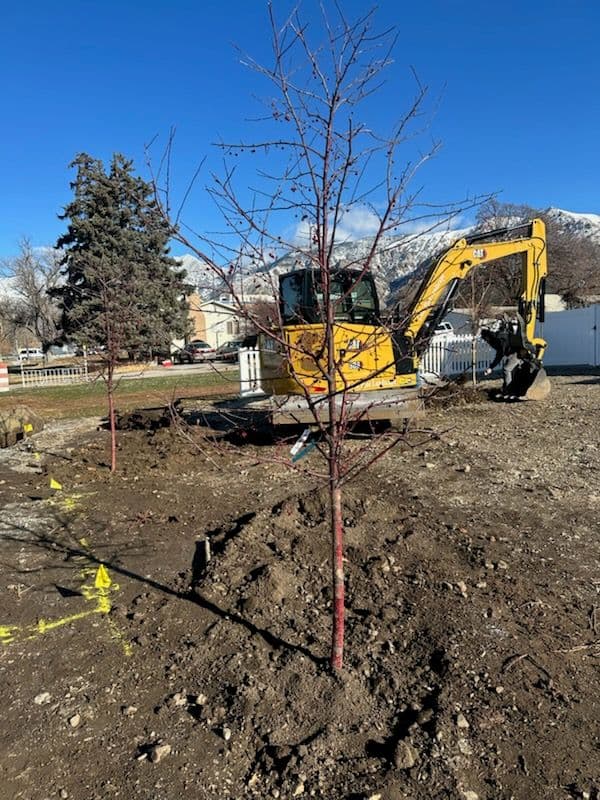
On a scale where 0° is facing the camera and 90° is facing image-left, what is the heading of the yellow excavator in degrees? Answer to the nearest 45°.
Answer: approximately 270°

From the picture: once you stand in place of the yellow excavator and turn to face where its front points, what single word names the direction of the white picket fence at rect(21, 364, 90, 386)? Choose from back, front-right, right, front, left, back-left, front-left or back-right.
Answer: back-left

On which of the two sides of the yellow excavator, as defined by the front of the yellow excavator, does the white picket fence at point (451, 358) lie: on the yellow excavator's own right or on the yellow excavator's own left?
on the yellow excavator's own left
